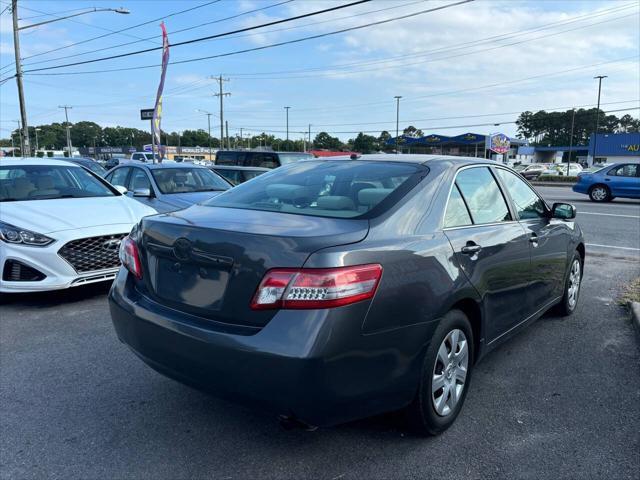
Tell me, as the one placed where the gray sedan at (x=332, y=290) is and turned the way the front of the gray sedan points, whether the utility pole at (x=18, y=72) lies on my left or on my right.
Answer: on my left

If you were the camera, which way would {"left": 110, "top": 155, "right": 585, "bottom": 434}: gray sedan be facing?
facing away from the viewer and to the right of the viewer

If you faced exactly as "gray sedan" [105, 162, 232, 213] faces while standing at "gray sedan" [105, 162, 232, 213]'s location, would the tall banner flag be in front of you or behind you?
behind

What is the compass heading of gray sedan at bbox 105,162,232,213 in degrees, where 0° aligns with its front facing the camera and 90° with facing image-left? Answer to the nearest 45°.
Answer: approximately 315°

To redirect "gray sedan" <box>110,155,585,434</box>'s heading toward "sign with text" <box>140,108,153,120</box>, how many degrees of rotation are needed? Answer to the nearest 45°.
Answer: approximately 90° to its left

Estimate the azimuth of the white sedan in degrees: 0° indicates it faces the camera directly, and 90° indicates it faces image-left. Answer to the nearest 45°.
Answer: approximately 315°

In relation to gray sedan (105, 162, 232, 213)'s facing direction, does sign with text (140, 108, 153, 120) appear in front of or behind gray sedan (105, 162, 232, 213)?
behind

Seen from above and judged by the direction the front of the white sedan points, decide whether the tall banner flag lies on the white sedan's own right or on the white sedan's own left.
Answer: on the white sedan's own left
